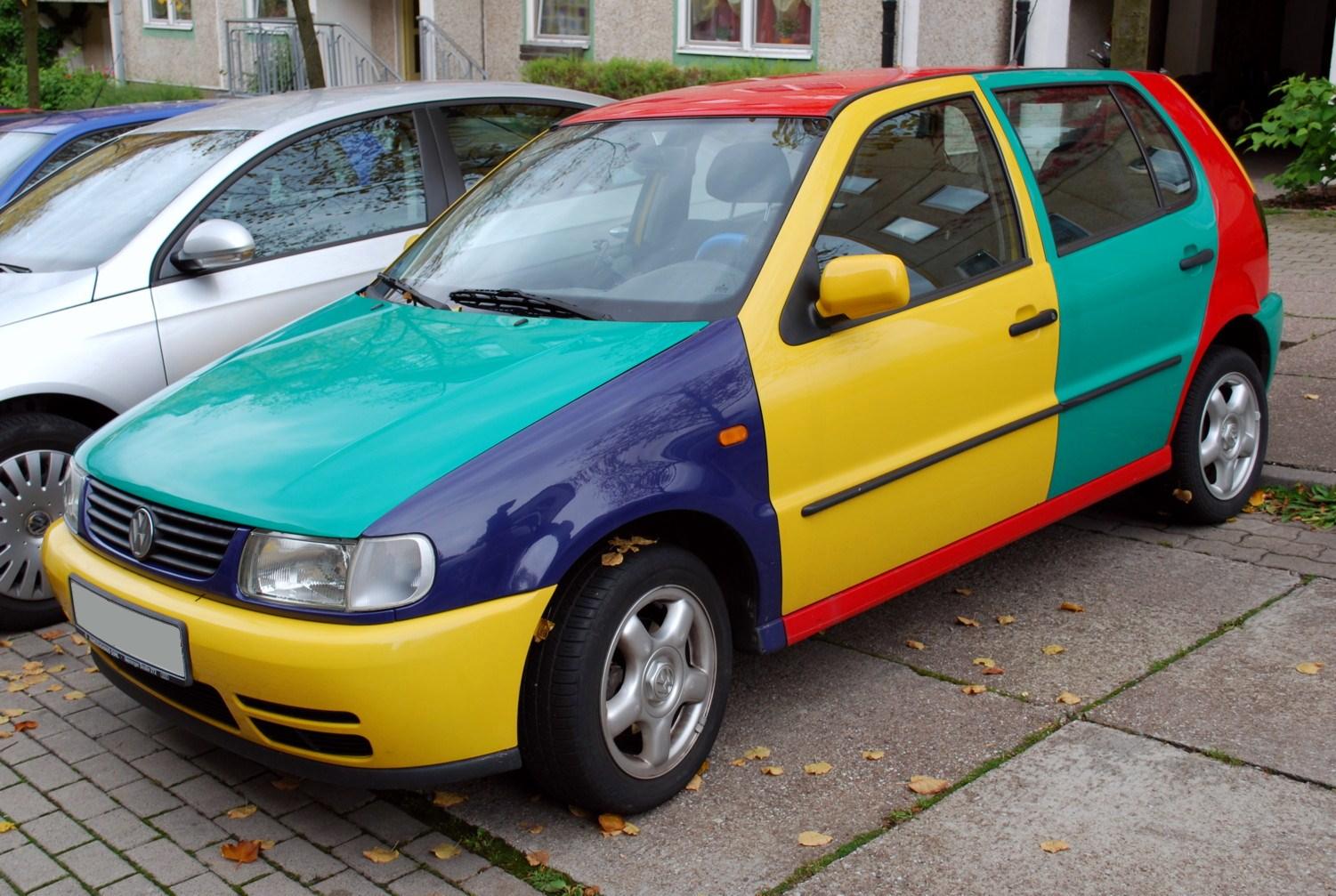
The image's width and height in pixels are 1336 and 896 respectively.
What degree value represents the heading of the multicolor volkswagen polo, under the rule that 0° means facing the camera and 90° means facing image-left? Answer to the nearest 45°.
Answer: approximately 45°

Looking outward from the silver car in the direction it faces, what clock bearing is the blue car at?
The blue car is roughly at 4 o'clock from the silver car.

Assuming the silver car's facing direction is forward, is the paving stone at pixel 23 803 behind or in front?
in front

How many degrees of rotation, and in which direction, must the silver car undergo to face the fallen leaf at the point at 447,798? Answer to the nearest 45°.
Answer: approximately 45° to its left

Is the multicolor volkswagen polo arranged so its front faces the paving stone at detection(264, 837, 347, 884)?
yes

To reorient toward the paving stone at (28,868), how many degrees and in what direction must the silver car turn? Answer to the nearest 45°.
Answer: approximately 45° to its left

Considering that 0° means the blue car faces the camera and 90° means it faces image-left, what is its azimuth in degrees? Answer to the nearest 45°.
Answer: approximately 45°

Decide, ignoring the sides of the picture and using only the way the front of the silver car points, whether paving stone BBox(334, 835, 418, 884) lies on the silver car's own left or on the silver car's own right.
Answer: on the silver car's own left

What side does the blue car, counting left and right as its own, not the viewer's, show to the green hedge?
back

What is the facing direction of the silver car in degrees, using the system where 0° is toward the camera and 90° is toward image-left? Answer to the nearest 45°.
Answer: approximately 45°

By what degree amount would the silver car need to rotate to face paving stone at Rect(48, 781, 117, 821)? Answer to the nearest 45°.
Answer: approximately 45° to its left

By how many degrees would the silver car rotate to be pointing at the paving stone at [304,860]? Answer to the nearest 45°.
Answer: approximately 45° to its left

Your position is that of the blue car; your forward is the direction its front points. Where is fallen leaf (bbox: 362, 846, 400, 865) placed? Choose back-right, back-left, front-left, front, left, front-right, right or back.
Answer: front-left
